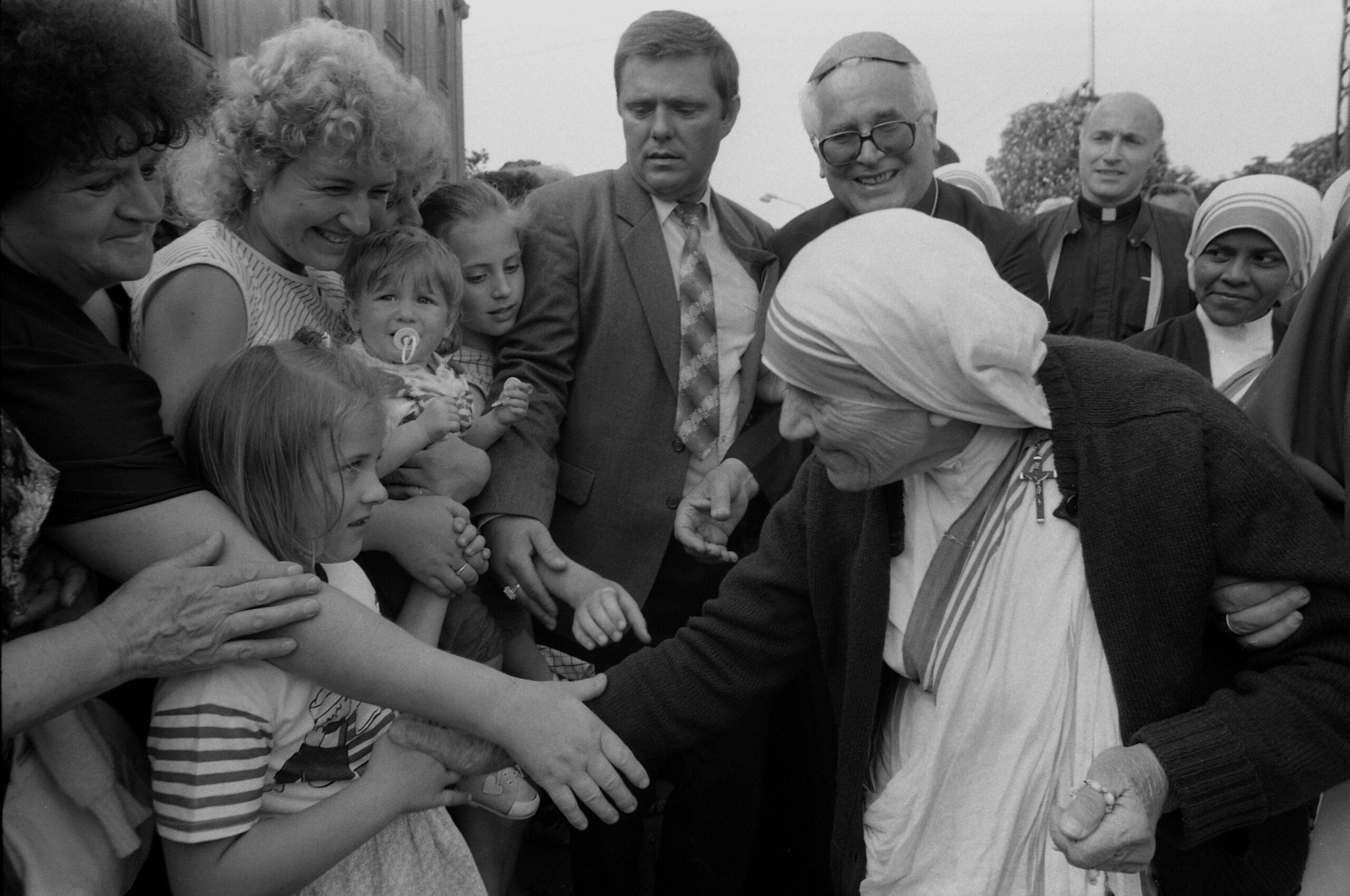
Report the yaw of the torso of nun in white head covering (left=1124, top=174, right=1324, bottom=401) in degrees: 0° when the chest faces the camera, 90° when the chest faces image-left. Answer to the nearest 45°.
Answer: approximately 45°

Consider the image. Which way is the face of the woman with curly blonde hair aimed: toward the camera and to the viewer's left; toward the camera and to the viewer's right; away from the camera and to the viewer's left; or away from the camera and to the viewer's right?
toward the camera and to the viewer's right

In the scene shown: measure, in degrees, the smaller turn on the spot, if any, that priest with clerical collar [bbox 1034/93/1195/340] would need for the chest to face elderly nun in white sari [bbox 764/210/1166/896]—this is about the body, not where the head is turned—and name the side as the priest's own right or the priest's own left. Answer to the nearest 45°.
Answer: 0° — they already face them

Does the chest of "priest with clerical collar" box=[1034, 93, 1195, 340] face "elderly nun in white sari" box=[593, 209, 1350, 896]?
yes

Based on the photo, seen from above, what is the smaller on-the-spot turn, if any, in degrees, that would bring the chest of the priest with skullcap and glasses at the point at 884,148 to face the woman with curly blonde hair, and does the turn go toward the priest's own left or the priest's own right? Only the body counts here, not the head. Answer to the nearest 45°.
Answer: approximately 45° to the priest's own right

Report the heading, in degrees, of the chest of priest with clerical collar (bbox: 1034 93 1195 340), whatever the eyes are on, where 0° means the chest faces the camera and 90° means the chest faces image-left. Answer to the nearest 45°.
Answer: approximately 0°

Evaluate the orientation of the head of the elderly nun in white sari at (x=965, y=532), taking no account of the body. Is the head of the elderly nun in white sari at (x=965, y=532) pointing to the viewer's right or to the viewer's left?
to the viewer's left

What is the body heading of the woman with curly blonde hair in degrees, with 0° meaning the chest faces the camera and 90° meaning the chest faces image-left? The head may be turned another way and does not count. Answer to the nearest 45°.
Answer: approximately 315°

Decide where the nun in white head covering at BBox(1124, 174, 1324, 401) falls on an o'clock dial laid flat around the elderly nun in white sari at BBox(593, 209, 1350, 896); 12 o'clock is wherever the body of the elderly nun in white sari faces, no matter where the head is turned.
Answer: The nun in white head covering is roughly at 5 o'clock from the elderly nun in white sari.

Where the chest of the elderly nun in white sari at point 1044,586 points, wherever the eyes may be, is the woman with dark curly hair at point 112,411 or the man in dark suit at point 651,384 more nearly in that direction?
the woman with dark curly hair

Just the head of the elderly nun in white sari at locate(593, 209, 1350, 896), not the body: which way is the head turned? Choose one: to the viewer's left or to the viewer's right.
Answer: to the viewer's left
